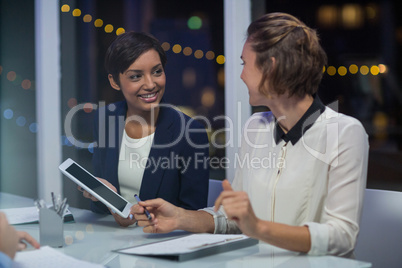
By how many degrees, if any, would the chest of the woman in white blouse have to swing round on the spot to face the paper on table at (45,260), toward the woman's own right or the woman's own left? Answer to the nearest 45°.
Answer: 0° — they already face it

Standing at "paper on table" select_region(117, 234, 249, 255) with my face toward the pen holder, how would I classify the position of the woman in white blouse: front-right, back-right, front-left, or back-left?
back-right

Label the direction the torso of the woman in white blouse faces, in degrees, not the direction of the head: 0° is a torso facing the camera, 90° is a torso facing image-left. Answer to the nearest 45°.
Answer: approximately 45°
